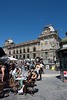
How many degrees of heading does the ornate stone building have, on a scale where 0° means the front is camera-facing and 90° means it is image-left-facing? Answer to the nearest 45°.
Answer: approximately 45°
